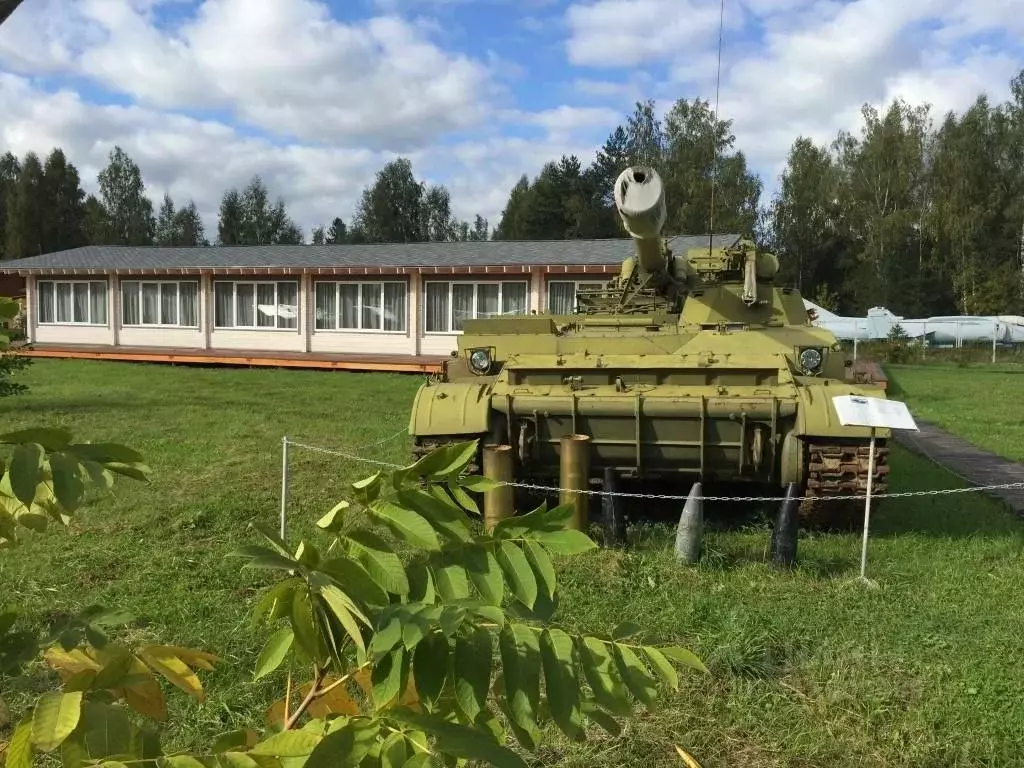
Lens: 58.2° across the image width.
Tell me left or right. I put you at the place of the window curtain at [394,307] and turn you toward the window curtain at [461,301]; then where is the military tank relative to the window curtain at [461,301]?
right

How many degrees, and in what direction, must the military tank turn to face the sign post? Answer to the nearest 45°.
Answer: approximately 45° to its left

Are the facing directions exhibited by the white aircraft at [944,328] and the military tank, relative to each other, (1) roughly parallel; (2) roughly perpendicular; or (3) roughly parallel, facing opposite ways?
roughly perpendicular

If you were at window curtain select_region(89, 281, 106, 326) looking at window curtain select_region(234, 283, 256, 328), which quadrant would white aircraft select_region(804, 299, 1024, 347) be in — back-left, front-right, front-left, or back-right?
front-left

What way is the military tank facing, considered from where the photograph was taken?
facing the viewer

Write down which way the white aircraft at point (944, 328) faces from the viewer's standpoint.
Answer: facing to the right of the viewer

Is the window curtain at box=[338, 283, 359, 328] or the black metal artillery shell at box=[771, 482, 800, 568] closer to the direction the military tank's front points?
the black metal artillery shell

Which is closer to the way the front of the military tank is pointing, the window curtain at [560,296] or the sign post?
the sign post

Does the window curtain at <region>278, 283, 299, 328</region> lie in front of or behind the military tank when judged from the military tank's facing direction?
behind

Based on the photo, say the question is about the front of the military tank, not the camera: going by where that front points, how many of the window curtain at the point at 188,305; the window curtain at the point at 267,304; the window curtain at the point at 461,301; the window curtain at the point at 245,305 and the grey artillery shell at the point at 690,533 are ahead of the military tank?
1

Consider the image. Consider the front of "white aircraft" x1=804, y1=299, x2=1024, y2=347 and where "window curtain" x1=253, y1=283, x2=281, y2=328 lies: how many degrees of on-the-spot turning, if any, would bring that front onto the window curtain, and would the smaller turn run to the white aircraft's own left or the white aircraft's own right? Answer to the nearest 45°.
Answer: approximately 135° to the white aircraft's own right
